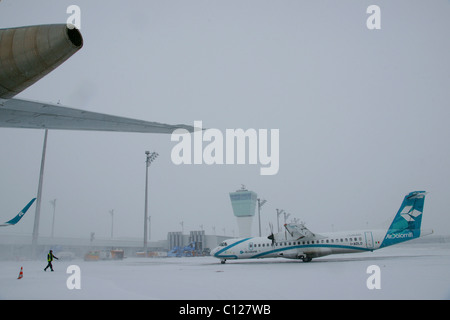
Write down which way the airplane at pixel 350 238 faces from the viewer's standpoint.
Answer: facing to the left of the viewer

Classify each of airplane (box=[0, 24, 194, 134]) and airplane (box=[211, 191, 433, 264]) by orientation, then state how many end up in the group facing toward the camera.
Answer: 0

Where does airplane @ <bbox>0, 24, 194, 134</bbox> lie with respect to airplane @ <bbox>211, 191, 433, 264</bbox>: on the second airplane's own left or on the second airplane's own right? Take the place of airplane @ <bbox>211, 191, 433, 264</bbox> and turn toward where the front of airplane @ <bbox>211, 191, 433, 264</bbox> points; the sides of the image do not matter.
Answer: on the second airplane's own left
